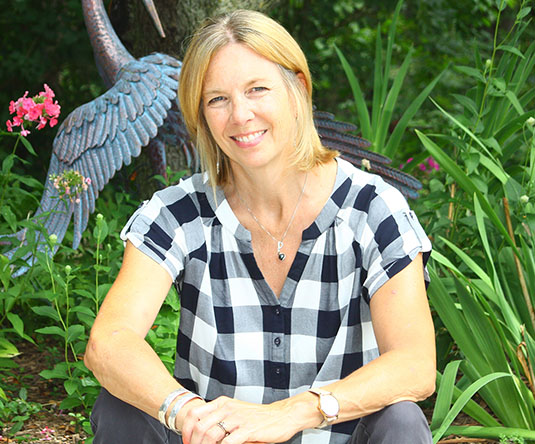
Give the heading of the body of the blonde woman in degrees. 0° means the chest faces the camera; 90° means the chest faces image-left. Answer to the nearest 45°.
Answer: approximately 0°

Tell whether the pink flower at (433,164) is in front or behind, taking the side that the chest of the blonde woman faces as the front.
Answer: behind

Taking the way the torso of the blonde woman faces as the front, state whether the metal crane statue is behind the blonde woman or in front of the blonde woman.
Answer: behind

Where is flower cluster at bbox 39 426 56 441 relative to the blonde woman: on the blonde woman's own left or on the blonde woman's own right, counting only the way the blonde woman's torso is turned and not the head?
on the blonde woman's own right
